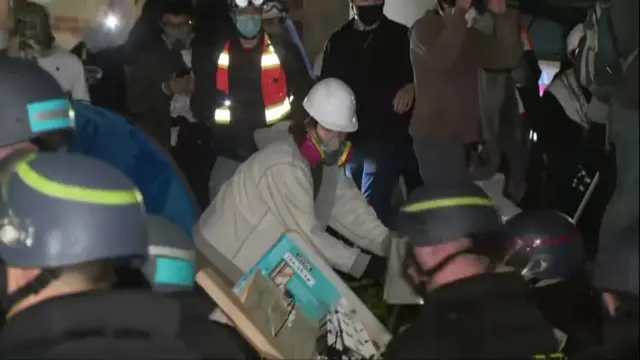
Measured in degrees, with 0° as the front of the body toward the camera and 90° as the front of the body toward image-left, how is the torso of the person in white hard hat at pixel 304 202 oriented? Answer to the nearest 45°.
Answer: approximately 315°
